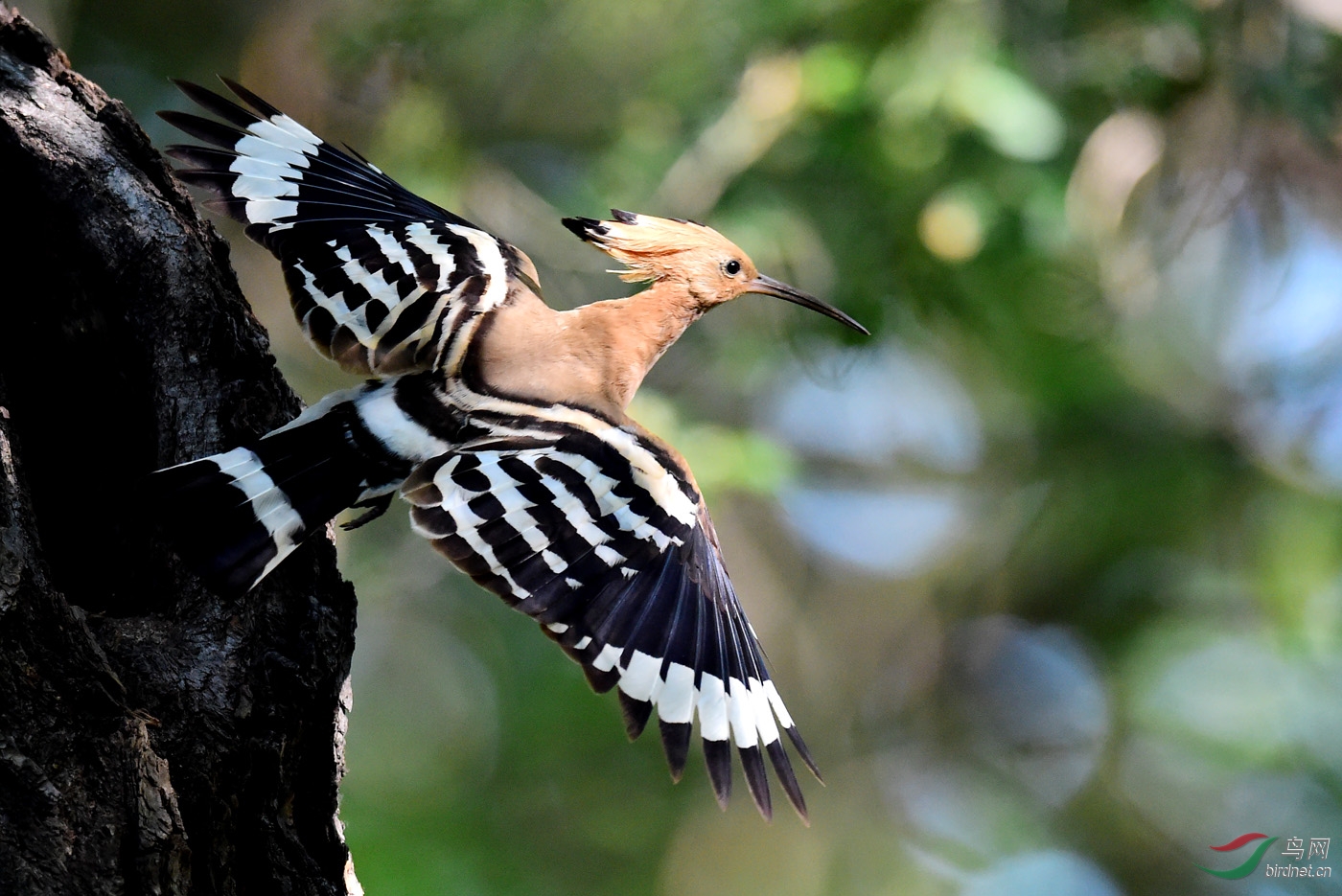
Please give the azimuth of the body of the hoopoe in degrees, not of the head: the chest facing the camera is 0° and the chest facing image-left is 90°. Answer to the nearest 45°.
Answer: approximately 270°
